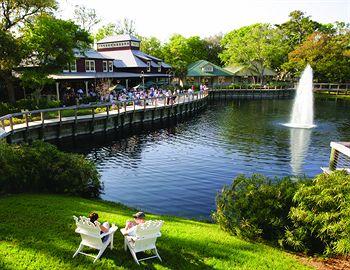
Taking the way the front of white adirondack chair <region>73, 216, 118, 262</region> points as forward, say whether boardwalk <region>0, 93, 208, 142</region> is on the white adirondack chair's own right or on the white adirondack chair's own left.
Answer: on the white adirondack chair's own left

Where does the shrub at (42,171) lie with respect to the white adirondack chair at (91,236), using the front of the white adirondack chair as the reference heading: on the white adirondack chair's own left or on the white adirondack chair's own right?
on the white adirondack chair's own left

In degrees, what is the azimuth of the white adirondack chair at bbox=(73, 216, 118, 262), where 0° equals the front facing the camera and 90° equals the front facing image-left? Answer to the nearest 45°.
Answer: approximately 225°

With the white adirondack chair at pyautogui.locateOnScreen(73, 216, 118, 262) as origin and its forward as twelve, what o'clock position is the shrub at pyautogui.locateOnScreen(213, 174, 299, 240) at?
The shrub is roughly at 1 o'clock from the white adirondack chair.

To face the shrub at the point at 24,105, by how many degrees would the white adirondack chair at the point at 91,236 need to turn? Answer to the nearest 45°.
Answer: approximately 45° to its left

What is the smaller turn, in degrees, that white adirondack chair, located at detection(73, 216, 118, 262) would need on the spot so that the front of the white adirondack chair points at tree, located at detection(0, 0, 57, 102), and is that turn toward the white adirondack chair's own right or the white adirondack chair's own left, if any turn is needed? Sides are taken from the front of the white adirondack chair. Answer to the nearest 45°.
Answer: approximately 45° to the white adirondack chair's own left

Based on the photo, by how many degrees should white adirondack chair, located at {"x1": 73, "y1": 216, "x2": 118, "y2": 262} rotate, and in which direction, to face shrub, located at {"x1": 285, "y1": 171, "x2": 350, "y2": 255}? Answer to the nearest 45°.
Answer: approximately 45° to its right

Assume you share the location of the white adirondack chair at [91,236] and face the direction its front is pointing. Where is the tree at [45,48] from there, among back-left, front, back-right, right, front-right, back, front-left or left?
front-left

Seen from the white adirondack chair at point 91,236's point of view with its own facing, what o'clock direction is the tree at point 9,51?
The tree is roughly at 10 o'clock from the white adirondack chair.
